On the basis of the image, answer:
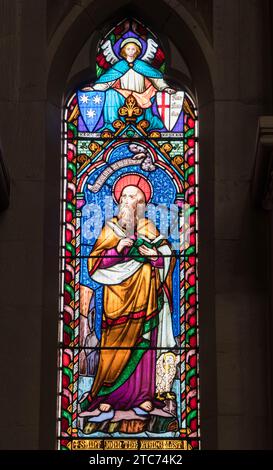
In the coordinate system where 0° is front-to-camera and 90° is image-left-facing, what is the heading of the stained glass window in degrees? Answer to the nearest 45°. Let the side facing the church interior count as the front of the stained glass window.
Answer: approximately 0°
